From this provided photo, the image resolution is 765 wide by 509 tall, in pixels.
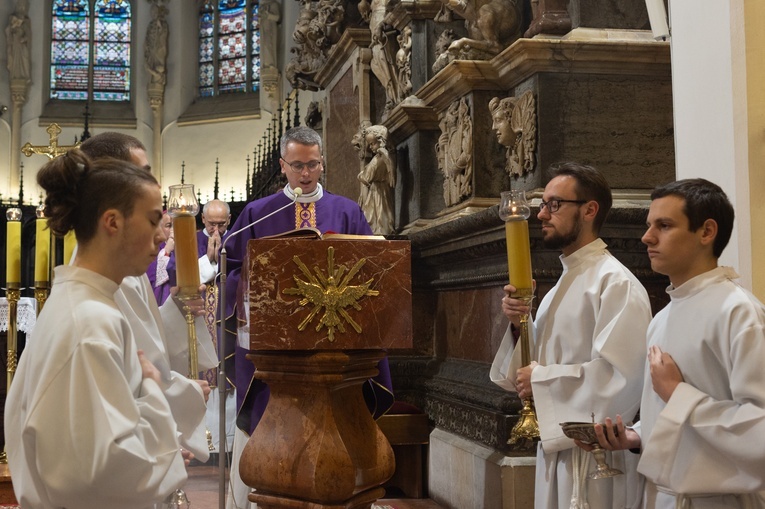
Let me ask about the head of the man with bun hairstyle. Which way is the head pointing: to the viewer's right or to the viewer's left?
to the viewer's right

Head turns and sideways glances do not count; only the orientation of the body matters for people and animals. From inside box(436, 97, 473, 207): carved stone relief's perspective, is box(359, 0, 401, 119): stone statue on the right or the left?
on its right

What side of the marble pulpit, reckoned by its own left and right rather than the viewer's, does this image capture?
front

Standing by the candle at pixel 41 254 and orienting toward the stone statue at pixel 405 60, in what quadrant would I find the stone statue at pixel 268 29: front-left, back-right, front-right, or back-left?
front-left

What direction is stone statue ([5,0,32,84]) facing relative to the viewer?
toward the camera

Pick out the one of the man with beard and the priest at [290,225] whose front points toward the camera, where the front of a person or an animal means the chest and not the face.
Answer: the priest

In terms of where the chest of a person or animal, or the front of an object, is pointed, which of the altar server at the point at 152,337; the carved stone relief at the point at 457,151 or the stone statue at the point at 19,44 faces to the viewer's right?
the altar server

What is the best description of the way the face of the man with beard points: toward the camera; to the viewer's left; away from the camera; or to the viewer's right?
to the viewer's left

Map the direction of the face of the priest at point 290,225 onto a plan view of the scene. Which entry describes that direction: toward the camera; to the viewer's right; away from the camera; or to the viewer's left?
toward the camera

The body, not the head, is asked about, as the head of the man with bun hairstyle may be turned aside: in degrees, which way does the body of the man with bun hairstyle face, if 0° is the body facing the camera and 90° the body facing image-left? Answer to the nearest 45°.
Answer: approximately 270°

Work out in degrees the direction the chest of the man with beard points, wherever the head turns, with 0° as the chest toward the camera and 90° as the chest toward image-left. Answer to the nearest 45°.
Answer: approximately 90°

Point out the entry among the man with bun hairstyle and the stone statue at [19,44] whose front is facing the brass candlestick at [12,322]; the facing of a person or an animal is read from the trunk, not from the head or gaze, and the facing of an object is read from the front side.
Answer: the stone statue

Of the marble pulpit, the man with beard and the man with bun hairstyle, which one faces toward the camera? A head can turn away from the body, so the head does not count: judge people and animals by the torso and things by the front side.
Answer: the marble pulpit

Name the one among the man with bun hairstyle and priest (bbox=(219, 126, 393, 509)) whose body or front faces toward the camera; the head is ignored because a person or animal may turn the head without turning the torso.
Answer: the priest

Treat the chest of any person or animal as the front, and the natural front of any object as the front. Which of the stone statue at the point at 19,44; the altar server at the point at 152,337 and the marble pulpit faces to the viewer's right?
the altar server

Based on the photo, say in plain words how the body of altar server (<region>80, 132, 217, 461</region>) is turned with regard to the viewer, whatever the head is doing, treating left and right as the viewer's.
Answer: facing to the right of the viewer

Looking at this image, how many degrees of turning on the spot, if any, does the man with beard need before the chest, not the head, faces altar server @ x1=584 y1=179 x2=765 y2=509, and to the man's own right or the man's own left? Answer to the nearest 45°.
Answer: approximately 135° to the man's own left

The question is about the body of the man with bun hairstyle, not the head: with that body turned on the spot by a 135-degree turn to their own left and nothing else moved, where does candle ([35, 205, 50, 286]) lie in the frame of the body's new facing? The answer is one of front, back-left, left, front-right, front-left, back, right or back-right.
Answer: front-right

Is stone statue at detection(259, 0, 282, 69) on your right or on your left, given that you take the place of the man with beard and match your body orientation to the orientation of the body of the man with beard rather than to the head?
on your right
